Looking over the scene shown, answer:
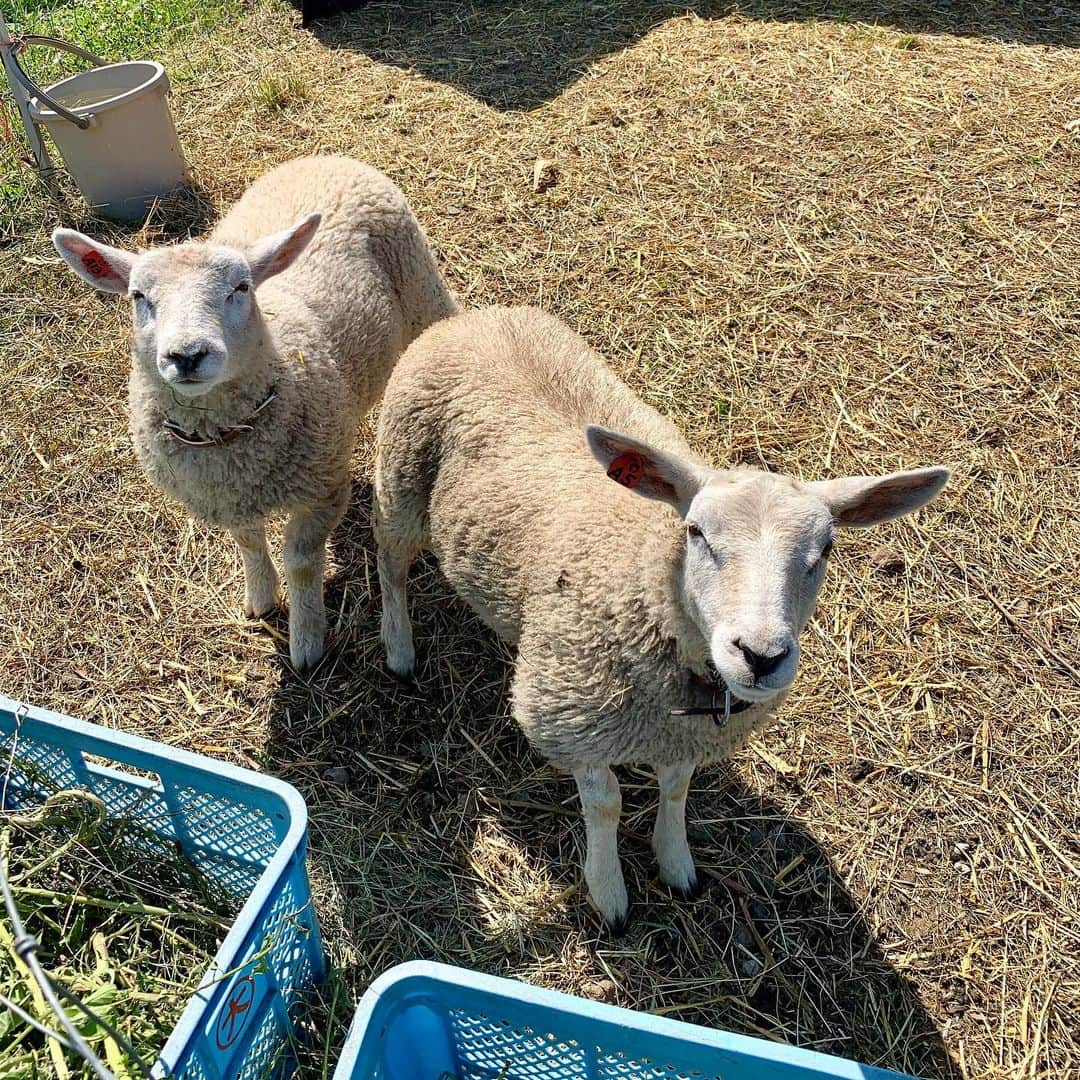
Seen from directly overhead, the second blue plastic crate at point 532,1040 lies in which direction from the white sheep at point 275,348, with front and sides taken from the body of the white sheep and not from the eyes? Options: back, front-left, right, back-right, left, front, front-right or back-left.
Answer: front-left

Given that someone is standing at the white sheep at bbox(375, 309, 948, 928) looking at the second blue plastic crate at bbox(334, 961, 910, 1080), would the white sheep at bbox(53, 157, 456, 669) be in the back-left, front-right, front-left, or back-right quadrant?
back-right

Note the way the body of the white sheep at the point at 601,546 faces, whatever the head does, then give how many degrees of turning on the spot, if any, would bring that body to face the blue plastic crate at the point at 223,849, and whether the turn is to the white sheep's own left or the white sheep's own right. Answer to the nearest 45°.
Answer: approximately 90° to the white sheep's own right

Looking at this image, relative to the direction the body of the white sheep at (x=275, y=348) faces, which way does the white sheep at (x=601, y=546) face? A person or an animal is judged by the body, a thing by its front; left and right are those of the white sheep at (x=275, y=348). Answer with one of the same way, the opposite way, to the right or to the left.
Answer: to the left

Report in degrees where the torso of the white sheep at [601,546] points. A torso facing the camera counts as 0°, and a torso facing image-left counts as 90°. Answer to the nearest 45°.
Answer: approximately 315°

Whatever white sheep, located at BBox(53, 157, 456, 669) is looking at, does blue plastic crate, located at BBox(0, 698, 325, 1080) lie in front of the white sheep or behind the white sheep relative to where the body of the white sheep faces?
in front

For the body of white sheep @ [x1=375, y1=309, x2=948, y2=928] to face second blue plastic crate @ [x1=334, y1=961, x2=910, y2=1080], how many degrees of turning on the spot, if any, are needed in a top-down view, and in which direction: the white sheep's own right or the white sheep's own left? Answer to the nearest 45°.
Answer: approximately 45° to the white sheep's own right

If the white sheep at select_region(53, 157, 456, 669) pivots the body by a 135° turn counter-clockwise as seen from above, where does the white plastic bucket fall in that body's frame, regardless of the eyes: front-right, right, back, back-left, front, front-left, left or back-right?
left

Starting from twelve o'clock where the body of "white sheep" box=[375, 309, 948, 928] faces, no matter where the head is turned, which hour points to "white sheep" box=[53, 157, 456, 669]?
"white sheep" box=[53, 157, 456, 669] is roughly at 6 o'clock from "white sheep" box=[375, 309, 948, 928].

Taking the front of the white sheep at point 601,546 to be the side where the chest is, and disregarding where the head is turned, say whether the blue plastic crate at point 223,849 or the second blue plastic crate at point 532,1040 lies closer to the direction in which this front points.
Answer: the second blue plastic crate

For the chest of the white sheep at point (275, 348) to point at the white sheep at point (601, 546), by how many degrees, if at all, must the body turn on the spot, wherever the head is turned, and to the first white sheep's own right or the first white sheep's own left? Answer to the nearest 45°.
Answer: approximately 90° to the first white sheep's own left
